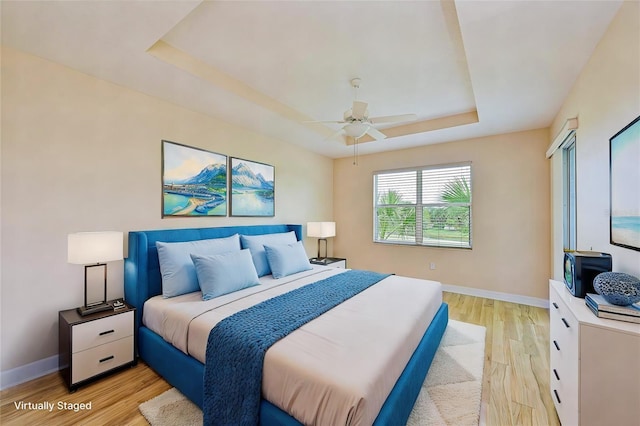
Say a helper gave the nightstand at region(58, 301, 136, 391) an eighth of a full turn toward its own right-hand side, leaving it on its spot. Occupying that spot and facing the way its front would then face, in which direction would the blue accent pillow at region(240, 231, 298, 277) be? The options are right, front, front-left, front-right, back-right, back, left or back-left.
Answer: left

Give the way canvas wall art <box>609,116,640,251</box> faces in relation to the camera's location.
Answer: facing to the left of the viewer

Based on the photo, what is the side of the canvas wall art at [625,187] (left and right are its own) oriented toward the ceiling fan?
front

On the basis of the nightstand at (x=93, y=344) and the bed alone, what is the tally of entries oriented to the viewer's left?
0

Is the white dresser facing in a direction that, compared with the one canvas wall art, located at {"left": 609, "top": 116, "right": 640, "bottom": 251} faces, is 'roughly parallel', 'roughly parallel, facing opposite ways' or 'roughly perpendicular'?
roughly parallel

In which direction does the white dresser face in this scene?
to the viewer's left

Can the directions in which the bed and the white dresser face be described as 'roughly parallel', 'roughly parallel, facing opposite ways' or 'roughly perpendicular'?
roughly parallel, facing opposite ways

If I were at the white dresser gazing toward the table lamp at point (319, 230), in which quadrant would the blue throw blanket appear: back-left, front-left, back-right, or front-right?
front-left

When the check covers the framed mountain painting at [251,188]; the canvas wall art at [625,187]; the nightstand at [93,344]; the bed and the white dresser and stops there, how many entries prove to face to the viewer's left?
2

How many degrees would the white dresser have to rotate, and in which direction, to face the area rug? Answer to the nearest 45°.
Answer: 0° — it already faces it

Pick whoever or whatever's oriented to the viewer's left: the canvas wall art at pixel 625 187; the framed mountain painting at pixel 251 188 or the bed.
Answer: the canvas wall art

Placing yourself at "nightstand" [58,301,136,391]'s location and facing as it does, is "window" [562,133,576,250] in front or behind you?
in front

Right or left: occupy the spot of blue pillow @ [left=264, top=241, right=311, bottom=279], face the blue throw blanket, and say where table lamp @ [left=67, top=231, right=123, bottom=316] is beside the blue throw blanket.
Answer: right

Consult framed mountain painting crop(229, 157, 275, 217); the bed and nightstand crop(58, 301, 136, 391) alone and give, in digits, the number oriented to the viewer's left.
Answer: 0

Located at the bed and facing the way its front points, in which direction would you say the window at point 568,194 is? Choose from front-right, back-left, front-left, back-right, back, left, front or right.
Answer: front-left

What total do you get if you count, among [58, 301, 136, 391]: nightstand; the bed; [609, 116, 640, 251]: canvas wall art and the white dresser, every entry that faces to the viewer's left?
2

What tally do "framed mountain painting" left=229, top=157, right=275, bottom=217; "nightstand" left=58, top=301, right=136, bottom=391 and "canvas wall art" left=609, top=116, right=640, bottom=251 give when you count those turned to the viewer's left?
1

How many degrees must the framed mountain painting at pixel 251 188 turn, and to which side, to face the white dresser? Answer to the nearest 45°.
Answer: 0° — it already faces it

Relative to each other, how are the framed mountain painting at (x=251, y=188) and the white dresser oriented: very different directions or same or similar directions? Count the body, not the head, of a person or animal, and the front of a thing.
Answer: very different directions
